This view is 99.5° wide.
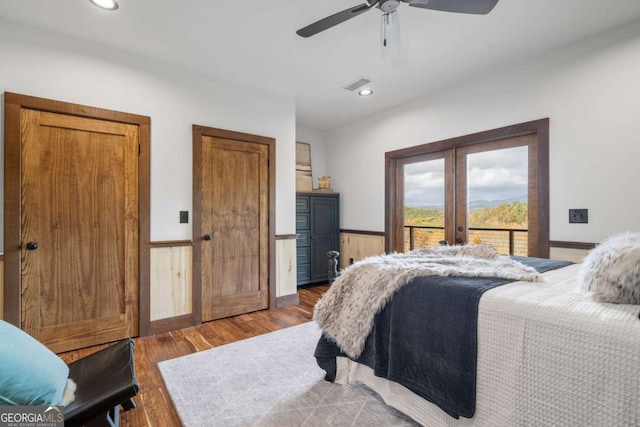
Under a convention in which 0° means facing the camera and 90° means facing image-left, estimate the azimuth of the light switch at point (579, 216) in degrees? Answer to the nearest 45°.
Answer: approximately 0°

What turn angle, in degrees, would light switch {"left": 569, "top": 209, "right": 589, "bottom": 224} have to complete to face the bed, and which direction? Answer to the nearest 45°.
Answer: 0° — it already faces it

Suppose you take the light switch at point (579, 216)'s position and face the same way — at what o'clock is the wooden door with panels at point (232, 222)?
The wooden door with panels is roughly at 2 o'clock from the light switch.

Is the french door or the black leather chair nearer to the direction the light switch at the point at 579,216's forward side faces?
the black leather chair

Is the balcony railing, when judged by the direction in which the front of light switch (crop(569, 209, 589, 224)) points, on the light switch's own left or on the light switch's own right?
on the light switch's own right

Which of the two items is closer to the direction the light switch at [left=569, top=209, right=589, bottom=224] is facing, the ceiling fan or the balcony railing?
the ceiling fan

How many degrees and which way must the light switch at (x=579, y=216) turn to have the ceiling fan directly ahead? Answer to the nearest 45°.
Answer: approximately 45° to its right

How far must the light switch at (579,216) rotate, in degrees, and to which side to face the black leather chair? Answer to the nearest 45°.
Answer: approximately 45° to its right

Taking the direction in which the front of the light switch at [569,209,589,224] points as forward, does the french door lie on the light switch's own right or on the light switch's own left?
on the light switch's own right

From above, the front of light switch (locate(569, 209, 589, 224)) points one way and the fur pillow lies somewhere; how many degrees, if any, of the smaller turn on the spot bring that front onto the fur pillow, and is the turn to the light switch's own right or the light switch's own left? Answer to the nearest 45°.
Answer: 0° — it already faces it
